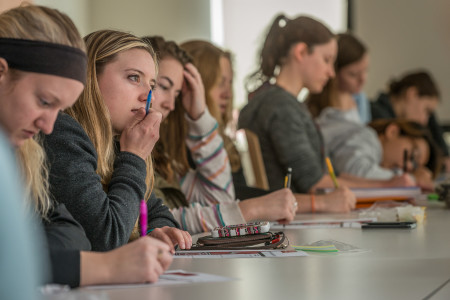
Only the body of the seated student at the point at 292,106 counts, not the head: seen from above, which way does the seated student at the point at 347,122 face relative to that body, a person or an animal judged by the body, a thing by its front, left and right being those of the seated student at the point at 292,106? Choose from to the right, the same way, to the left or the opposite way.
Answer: the same way

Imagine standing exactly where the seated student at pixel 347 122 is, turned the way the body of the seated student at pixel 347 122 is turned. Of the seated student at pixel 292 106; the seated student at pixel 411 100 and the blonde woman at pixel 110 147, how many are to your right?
2

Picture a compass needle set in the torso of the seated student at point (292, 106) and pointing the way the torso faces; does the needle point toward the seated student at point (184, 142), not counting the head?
no
